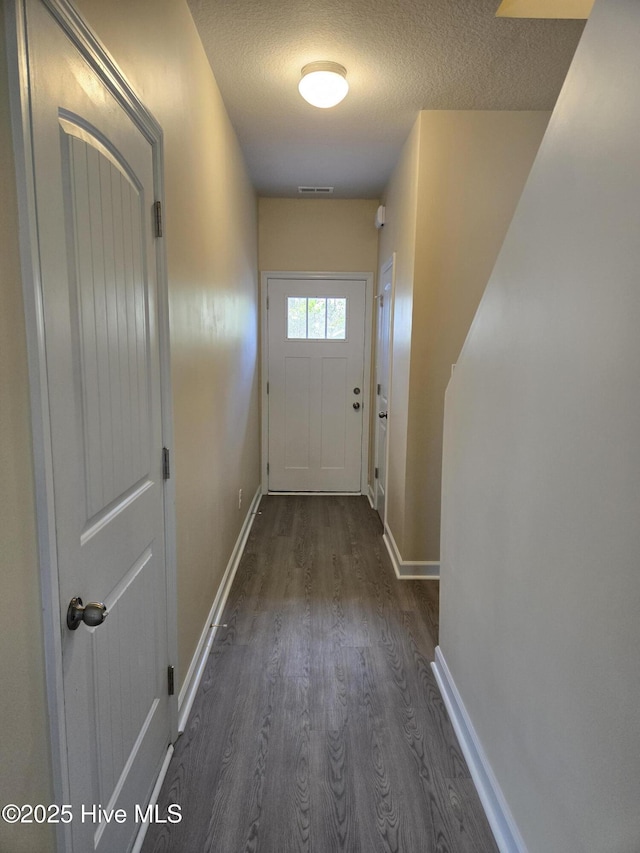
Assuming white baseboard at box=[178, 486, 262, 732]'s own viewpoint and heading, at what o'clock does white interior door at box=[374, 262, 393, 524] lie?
The white interior door is roughly at 10 o'clock from the white baseboard.

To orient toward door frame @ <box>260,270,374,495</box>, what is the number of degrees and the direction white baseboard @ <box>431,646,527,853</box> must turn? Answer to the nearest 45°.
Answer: approximately 90° to its right

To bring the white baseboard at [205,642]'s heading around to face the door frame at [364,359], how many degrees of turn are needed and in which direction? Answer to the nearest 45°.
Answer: approximately 45° to its left

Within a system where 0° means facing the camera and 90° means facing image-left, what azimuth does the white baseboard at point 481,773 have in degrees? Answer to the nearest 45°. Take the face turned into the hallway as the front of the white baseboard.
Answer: approximately 90°

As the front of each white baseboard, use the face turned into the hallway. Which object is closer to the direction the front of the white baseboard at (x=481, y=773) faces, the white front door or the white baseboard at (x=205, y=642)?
the white baseboard

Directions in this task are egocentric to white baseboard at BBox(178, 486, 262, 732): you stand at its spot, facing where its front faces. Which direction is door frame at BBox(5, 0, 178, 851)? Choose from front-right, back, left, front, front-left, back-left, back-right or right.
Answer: right

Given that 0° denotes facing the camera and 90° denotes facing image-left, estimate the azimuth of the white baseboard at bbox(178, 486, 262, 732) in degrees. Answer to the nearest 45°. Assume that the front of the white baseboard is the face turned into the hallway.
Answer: approximately 270°

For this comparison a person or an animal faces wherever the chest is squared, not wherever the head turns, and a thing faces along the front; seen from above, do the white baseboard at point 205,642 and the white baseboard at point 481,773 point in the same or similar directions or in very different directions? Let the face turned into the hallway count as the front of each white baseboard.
very different directions

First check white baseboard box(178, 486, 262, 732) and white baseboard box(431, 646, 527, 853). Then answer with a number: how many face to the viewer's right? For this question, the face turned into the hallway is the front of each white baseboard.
1
